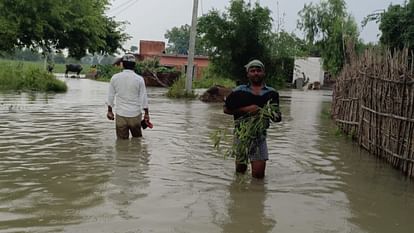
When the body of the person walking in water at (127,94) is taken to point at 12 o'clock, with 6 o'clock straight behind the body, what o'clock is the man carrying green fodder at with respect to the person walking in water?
The man carrying green fodder is roughly at 5 o'clock from the person walking in water.

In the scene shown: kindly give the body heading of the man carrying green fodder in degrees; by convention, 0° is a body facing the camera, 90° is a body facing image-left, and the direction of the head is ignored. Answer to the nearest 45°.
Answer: approximately 0°

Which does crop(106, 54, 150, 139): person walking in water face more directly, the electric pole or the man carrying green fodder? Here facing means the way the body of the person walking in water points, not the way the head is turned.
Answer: the electric pole

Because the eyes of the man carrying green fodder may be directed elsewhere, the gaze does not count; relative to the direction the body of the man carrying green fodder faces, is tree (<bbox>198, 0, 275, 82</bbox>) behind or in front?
behind

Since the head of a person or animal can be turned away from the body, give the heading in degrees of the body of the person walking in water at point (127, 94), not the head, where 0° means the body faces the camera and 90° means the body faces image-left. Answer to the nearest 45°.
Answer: approximately 180°

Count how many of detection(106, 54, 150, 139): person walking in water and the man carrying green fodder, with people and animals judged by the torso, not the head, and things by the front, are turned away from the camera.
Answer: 1

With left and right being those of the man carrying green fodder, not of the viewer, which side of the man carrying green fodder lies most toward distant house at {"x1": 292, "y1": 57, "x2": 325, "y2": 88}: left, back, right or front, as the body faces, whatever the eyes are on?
back

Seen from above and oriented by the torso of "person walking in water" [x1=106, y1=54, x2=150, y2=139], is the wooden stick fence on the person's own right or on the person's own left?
on the person's own right

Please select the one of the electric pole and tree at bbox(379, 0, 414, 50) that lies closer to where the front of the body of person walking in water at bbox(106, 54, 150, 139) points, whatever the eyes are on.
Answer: the electric pole

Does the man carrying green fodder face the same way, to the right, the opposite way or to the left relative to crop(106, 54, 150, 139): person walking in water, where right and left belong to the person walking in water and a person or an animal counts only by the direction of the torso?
the opposite way
